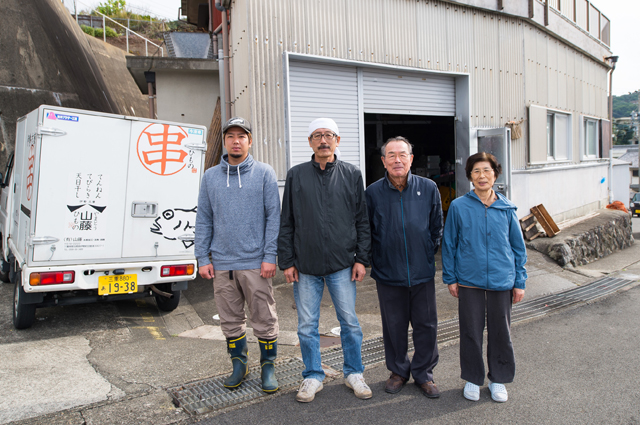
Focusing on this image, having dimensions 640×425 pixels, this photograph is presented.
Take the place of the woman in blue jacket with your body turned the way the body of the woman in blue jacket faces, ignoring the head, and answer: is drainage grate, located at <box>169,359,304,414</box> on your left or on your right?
on your right

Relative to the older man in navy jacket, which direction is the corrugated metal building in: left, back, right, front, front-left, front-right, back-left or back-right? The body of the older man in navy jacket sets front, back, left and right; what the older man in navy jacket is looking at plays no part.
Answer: back

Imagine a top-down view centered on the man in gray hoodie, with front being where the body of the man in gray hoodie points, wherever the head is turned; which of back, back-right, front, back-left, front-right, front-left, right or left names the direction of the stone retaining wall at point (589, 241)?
back-left

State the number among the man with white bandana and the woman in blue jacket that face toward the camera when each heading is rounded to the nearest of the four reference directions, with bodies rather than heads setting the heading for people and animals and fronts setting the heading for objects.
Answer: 2

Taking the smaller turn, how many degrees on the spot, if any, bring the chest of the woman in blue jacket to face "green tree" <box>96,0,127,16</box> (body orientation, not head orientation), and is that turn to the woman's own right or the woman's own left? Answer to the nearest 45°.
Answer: approximately 135° to the woman's own right

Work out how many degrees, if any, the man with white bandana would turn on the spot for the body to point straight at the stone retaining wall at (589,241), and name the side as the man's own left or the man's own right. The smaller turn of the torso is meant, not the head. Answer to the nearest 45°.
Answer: approximately 135° to the man's own left

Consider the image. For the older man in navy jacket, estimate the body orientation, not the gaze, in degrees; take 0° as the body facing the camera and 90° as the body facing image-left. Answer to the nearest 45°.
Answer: approximately 0°
